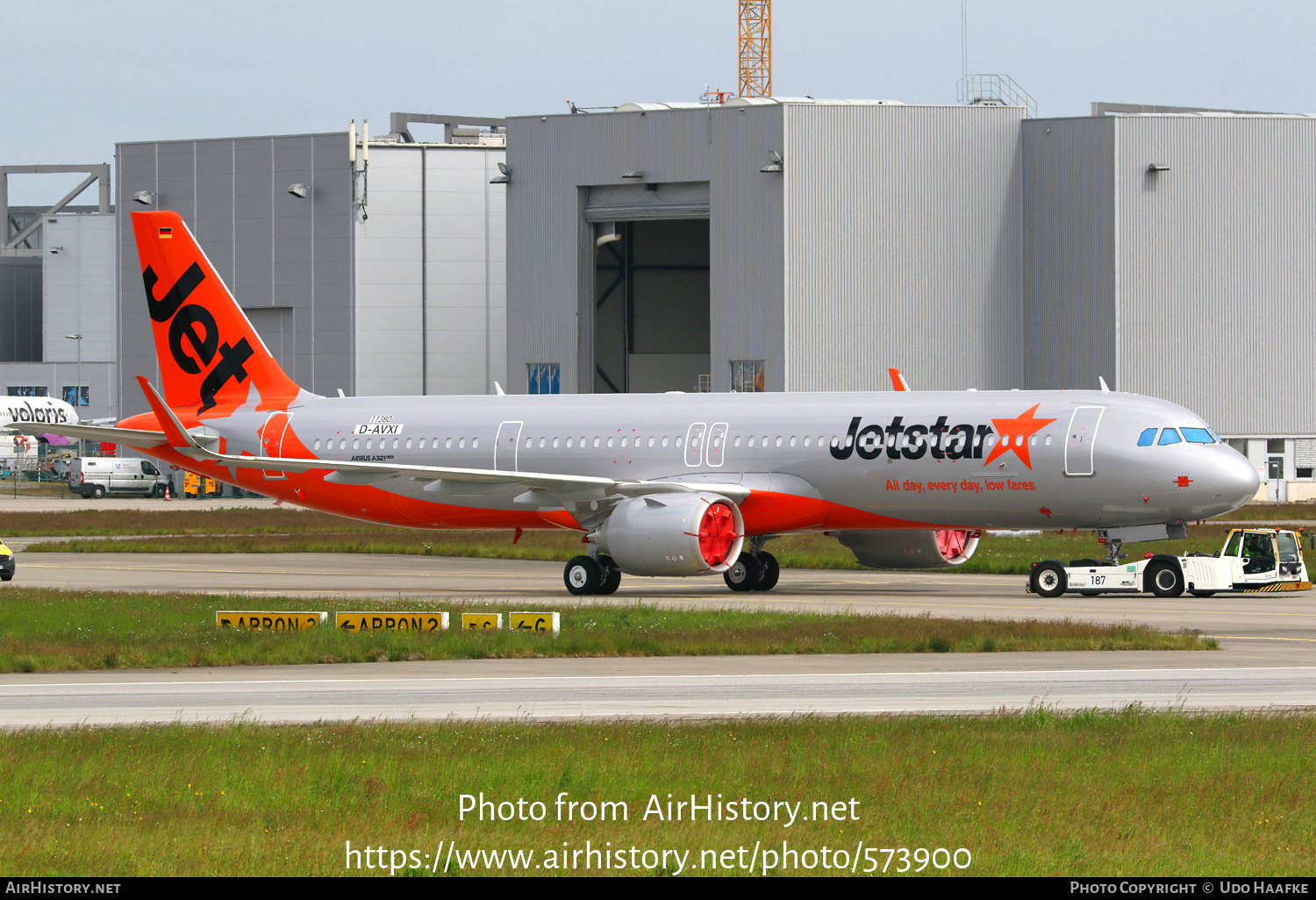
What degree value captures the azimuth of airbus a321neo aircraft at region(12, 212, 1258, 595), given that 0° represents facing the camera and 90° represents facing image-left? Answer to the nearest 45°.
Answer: approximately 315°
